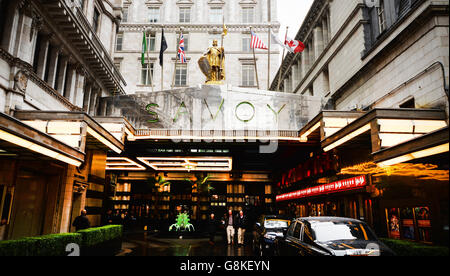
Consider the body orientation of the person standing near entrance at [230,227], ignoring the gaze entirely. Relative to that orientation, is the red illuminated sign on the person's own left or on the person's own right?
on the person's own left

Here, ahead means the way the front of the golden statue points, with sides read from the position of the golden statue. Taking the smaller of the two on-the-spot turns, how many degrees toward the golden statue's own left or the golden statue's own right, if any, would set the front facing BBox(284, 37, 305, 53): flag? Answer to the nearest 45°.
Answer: approximately 90° to the golden statue's own left

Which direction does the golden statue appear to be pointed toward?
toward the camera

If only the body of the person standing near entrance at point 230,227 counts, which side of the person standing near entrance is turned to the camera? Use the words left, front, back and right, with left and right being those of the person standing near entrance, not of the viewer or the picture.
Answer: front

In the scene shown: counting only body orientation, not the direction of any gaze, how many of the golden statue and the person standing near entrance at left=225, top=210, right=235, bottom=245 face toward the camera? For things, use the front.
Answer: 2

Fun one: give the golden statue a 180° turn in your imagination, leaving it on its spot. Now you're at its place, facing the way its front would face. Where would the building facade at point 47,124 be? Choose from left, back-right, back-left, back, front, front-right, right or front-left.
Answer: back-left

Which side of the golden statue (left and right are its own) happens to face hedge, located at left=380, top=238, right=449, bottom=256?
front

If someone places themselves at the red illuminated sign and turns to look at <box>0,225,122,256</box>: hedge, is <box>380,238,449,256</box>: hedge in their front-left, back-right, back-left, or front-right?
front-left

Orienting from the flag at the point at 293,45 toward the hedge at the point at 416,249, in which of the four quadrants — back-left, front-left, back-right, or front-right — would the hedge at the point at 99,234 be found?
front-right

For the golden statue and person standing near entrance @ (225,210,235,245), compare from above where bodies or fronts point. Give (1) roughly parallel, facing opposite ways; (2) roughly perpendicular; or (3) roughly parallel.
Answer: roughly parallel
